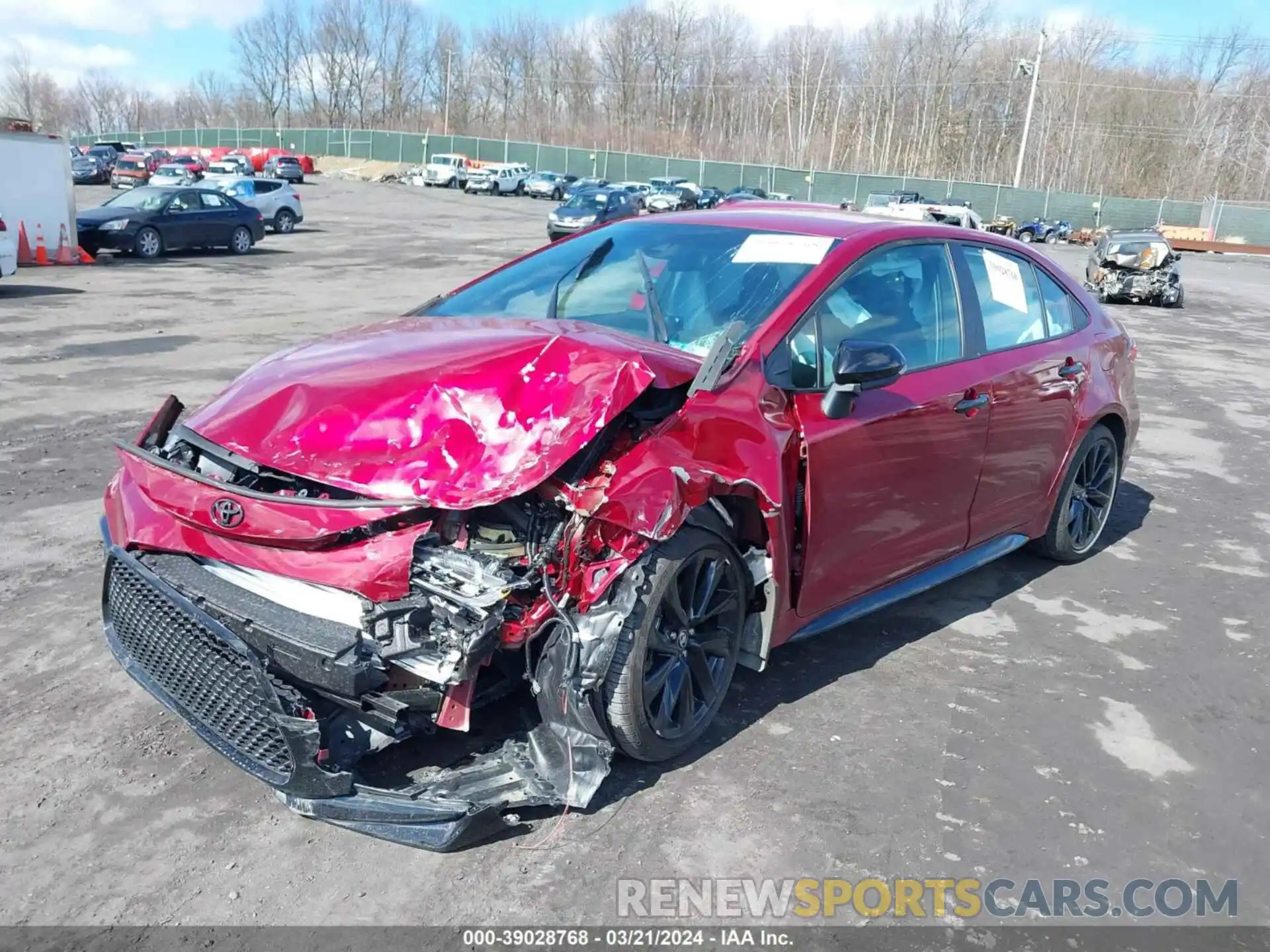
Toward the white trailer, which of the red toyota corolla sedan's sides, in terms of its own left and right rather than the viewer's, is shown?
right

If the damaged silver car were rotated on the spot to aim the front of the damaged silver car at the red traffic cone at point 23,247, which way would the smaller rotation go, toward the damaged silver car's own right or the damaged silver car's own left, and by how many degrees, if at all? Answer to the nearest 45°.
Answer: approximately 45° to the damaged silver car's own right

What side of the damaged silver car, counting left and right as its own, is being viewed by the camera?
front

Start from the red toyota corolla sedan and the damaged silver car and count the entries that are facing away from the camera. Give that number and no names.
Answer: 0

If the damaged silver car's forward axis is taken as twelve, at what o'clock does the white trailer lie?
The white trailer is roughly at 2 o'clock from the damaged silver car.

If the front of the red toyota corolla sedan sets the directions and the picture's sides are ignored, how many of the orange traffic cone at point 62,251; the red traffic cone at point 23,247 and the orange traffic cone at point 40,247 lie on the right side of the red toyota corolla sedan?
3

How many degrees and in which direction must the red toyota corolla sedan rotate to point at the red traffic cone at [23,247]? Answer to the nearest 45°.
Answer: approximately 90° to its right

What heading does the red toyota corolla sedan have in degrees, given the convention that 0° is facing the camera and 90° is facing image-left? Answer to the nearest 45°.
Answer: approximately 45°
